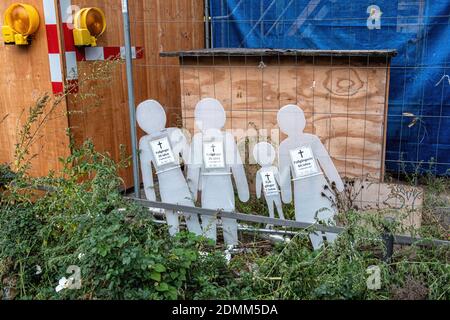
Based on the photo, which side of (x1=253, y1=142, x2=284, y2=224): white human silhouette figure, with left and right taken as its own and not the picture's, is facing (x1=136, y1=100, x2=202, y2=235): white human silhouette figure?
right

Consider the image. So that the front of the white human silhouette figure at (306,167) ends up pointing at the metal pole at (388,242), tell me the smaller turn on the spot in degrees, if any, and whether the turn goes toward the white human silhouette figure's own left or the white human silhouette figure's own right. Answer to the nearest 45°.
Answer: approximately 45° to the white human silhouette figure's own left

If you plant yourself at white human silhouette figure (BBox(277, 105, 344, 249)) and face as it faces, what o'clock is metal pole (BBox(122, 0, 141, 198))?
The metal pole is roughly at 3 o'clock from the white human silhouette figure.

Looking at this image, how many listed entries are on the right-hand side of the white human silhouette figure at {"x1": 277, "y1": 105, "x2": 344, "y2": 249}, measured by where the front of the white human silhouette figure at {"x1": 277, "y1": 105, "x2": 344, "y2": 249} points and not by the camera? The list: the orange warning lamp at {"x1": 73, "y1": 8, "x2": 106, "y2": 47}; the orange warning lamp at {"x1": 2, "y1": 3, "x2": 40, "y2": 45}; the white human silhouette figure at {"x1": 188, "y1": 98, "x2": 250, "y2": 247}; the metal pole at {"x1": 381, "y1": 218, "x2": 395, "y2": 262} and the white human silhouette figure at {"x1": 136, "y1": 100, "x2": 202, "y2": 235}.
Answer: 4

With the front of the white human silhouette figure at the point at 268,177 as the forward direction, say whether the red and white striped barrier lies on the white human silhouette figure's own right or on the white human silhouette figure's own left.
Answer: on the white human silhouette figure's own right

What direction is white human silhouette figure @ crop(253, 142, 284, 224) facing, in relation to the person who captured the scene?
facing the viewer

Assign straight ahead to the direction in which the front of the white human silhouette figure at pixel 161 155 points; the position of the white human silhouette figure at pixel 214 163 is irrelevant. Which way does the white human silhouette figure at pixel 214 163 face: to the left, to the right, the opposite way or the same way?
the same way

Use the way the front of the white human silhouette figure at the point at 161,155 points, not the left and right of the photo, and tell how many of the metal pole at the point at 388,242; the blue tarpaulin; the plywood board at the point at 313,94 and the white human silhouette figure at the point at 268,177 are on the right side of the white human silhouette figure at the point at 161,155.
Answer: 0

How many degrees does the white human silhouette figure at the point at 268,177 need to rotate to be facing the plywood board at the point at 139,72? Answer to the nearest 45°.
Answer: approximately 135° to its right

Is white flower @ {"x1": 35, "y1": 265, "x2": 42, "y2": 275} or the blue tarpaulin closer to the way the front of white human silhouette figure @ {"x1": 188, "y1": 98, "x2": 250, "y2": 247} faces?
the white flower

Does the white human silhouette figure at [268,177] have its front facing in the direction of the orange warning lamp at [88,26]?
no

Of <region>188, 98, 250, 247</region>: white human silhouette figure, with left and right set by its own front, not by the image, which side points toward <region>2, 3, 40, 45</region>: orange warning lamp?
right

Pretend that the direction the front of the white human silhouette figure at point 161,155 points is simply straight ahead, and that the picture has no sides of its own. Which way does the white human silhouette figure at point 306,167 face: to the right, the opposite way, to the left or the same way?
the same way

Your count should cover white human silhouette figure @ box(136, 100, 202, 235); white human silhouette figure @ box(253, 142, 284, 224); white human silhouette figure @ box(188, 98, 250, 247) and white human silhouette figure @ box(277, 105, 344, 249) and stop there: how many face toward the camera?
4

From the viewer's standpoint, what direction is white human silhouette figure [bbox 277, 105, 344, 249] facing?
toward the camera

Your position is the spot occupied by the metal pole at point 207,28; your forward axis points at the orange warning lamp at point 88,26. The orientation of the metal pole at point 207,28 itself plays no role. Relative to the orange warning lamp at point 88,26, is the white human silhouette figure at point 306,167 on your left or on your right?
left

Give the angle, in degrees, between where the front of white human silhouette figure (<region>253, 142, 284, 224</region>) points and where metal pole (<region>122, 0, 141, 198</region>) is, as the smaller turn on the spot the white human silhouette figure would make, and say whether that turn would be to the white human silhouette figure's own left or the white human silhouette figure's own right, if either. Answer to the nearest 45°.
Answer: approximately 90° to the white human silhouette figure's own right
